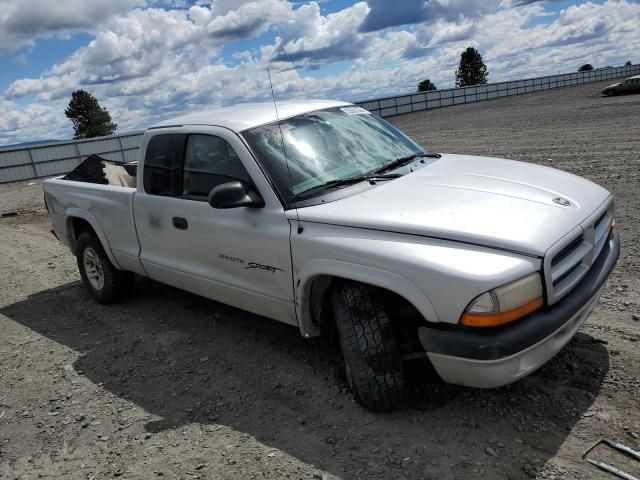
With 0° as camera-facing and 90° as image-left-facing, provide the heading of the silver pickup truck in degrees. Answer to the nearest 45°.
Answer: approximately 315°

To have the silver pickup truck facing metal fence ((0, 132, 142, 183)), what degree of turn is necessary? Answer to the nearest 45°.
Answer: approximately 180°
